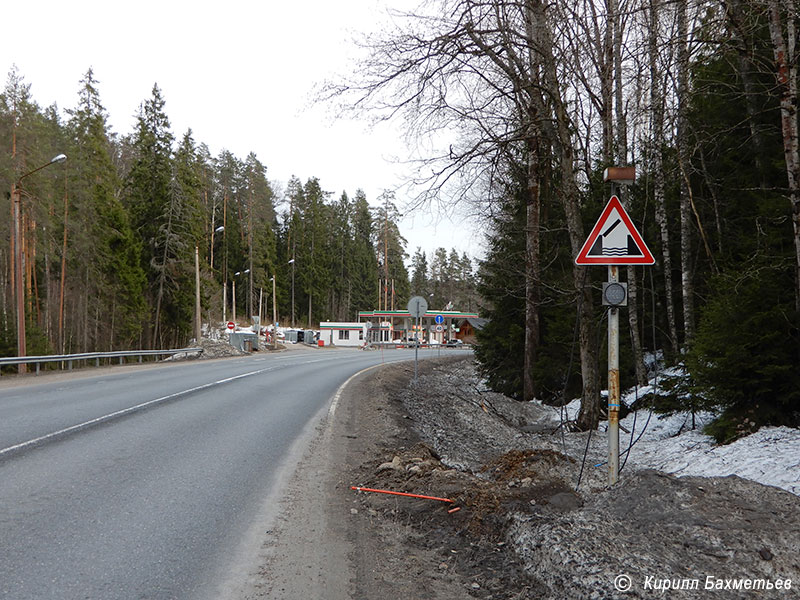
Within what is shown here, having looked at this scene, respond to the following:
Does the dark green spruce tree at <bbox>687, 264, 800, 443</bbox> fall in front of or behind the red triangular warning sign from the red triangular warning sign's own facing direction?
behind

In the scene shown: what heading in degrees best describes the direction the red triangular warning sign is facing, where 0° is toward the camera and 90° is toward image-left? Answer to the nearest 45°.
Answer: approximately 0°

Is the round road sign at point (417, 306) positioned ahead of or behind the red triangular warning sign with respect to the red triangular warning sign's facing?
behind
